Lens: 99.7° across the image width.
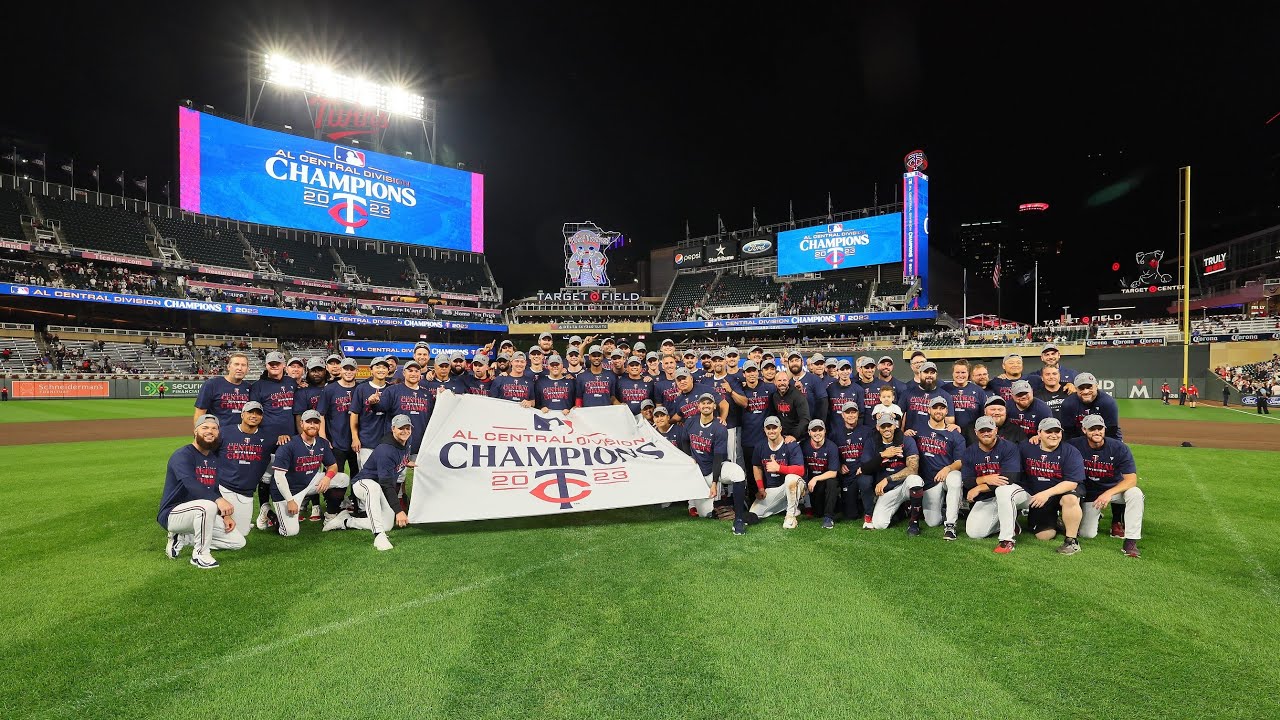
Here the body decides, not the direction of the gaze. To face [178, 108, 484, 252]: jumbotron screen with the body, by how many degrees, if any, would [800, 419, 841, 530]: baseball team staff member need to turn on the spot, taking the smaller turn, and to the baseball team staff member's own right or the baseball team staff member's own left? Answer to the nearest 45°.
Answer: approximately 135° to the baseball team staff member's own right

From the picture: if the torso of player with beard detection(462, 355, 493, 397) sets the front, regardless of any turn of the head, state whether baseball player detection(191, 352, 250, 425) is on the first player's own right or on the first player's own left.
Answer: on the first player's own right

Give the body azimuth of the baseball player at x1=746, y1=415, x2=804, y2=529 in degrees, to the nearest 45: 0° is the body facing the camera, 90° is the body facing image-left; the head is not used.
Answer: approximately 0°

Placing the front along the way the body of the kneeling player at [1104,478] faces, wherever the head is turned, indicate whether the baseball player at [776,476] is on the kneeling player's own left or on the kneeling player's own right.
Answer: on the kneeling player's own right

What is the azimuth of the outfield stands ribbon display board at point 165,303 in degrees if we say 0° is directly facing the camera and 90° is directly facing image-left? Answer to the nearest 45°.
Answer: approximately 315°

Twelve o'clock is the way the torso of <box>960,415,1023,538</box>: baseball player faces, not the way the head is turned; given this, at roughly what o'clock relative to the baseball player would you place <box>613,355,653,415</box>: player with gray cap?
The player with gray cap is roughly at 3 o'clock from the baseball player.

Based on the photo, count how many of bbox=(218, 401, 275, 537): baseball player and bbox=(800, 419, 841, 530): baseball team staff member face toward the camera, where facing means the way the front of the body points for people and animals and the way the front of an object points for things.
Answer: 2
